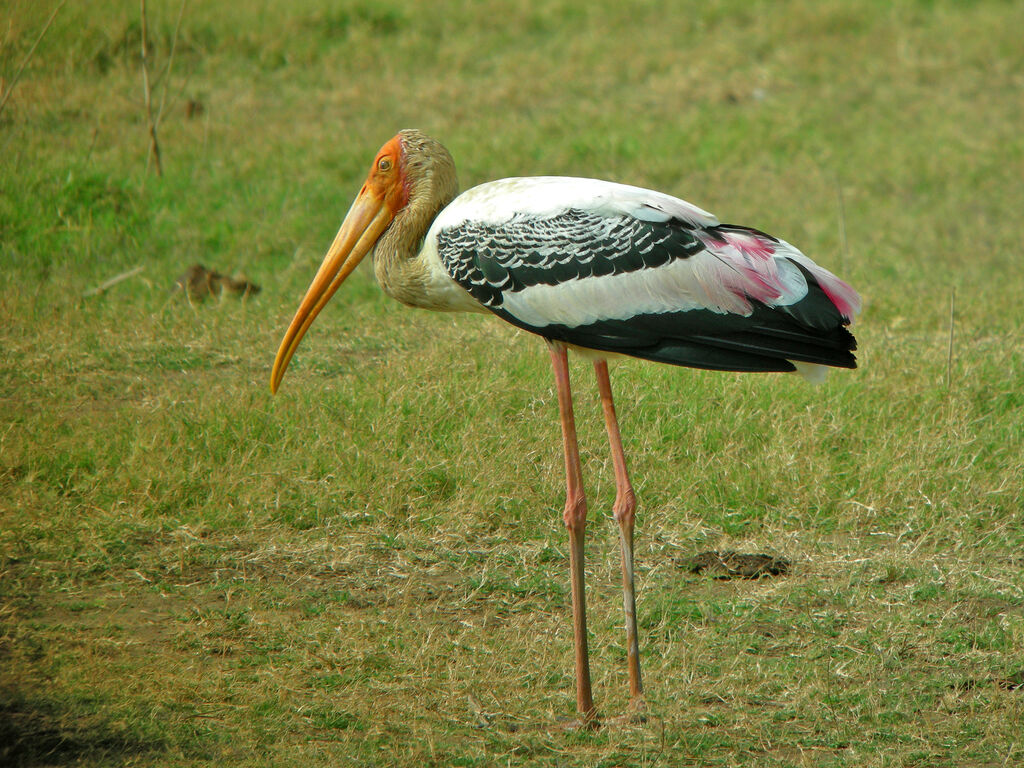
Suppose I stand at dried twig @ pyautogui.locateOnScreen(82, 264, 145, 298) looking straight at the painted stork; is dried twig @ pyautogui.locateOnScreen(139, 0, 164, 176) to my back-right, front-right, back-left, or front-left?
back-left

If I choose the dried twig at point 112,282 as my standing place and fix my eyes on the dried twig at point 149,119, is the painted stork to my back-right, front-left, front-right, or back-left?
back-right

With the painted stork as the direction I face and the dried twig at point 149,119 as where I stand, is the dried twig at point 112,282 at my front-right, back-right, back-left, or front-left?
front-right

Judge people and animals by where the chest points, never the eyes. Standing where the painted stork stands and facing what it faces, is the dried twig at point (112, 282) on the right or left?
on its right

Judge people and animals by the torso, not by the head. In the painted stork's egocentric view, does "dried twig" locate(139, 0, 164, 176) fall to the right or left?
on its right

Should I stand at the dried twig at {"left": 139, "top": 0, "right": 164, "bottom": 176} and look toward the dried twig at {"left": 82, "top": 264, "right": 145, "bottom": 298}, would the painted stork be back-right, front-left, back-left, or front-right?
front-left

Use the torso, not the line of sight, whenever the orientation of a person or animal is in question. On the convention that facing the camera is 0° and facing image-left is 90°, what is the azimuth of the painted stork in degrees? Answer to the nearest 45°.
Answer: approximately 90°
